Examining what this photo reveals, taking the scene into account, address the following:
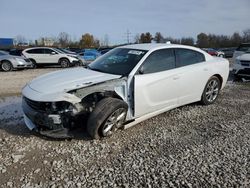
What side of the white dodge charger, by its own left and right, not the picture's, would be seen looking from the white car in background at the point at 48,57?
right

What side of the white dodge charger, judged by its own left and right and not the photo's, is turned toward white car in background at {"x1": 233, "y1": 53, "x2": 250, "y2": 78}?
back

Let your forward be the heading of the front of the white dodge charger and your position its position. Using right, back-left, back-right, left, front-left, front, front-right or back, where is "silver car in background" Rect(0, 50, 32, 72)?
right

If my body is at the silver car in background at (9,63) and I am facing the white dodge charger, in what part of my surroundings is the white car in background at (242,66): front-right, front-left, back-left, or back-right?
front-left

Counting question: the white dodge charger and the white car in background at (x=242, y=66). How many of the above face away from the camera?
0

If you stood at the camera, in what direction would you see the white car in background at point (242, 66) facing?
facing the viewer and to the left of the viewer

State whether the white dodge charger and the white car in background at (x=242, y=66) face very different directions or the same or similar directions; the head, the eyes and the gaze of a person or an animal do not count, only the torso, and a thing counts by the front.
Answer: same or similar directions

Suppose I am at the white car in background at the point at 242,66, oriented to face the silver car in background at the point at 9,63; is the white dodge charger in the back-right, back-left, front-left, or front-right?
front-left

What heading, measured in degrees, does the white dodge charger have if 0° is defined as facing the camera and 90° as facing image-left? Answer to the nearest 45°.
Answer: approximately 45°

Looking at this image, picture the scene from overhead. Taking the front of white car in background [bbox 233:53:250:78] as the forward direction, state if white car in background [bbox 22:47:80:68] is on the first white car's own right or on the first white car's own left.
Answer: on the first white car's own right
